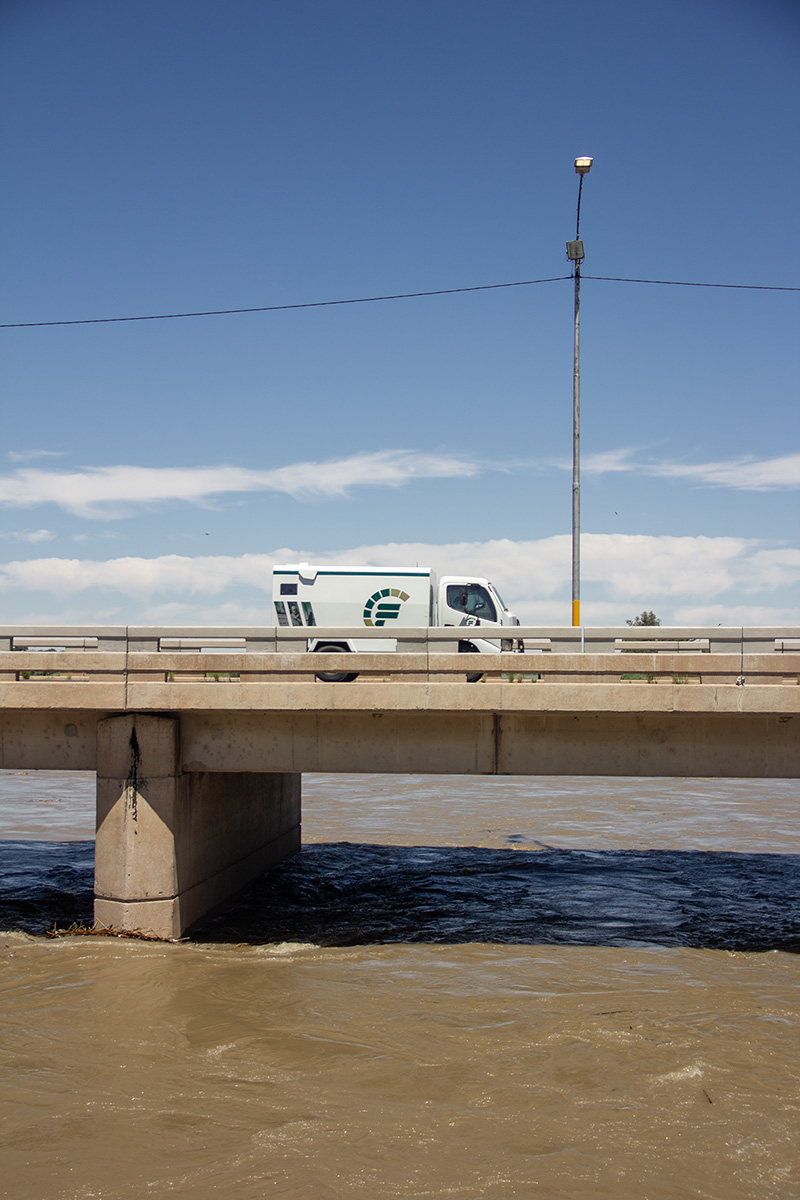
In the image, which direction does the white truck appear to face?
to the viewer's right
